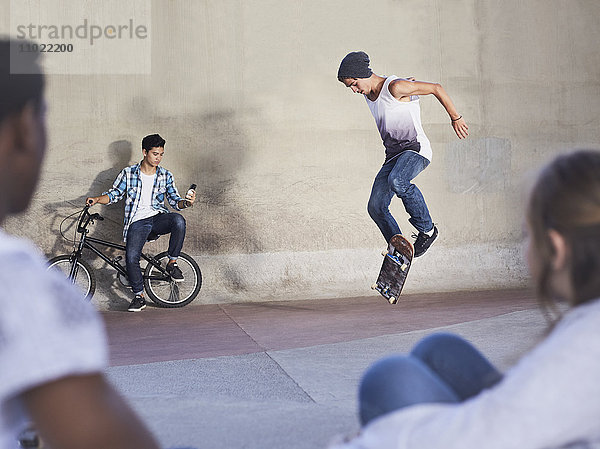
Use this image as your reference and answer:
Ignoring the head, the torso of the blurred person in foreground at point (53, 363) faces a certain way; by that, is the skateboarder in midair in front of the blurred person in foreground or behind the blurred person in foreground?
in front

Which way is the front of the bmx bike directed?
to the viewer's left

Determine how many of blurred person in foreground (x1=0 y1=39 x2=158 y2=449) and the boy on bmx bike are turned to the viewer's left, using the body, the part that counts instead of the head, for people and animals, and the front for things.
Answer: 0

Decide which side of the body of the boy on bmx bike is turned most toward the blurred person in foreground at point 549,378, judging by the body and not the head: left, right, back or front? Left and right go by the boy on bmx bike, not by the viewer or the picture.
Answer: front

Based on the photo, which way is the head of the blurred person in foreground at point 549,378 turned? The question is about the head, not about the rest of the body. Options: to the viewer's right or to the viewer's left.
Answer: to the viewer's left

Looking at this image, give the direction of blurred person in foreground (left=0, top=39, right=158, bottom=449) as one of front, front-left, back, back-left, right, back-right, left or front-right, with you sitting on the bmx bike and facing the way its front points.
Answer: left

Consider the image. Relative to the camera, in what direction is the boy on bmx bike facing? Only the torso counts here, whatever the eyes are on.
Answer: toward the camera

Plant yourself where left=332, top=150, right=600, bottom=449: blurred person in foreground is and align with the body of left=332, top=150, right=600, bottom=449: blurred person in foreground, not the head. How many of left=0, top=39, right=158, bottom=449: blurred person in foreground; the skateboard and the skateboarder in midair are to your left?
1

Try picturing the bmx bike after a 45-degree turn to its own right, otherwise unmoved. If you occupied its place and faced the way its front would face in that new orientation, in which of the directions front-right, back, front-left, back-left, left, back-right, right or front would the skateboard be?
back

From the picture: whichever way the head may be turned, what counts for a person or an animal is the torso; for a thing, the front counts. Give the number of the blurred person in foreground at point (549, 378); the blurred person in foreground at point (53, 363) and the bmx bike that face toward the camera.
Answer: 0

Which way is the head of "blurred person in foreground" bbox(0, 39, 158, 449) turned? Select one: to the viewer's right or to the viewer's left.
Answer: to the viewer's right

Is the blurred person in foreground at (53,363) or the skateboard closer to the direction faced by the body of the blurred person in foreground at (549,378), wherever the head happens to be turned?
the skateboard

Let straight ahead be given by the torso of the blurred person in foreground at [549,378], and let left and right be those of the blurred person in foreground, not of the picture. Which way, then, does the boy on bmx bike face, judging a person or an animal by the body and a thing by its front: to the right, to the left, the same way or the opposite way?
the opposite way

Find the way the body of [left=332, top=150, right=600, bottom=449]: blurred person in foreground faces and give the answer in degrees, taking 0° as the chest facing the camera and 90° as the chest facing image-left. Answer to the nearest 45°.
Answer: approximately 135°

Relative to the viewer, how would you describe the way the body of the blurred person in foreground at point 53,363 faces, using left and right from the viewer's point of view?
facing away from the viewer and to the right of the viewer

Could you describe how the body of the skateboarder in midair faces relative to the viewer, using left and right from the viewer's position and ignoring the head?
facing the viewer and to the left of the viewer

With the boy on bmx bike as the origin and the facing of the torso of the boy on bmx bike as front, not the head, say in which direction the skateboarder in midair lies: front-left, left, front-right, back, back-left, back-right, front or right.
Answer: front-left
